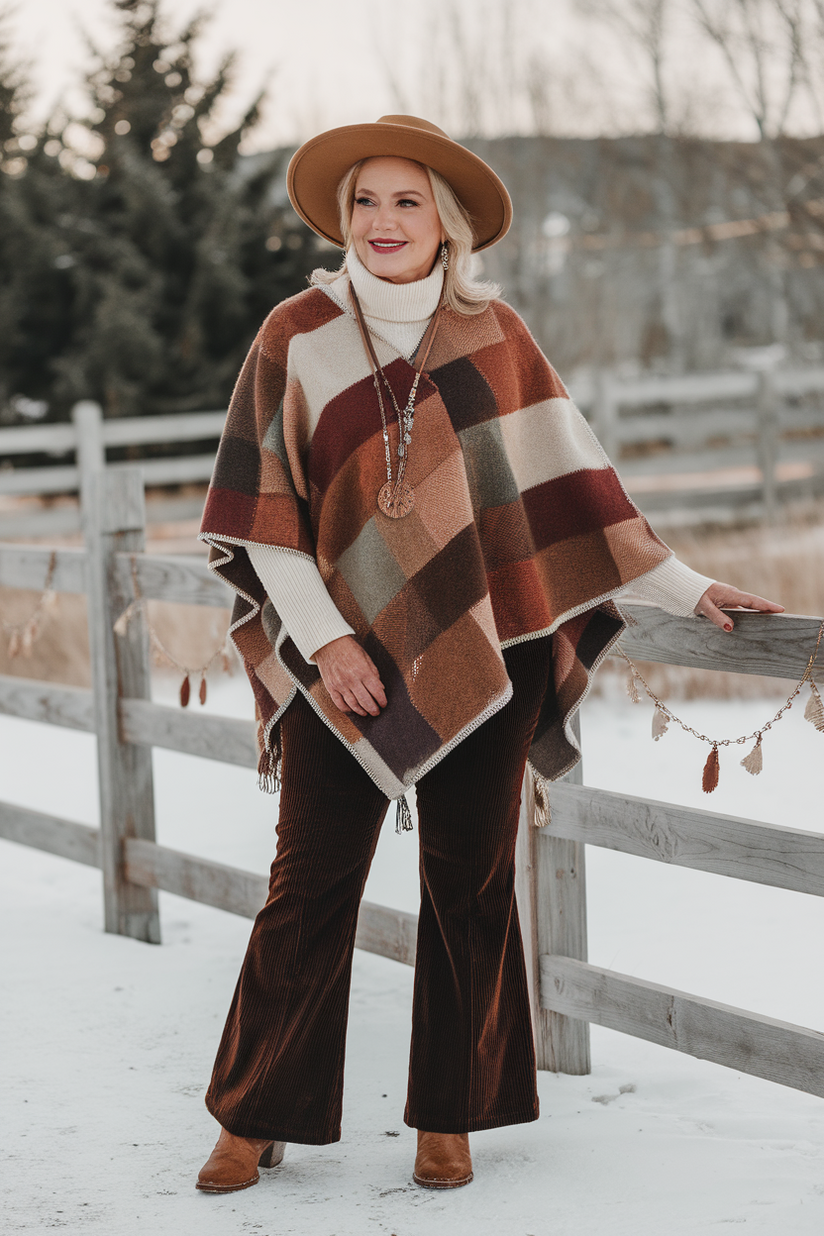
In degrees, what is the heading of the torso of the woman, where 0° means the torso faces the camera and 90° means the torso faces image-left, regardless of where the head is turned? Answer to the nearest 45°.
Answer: approximately 0°

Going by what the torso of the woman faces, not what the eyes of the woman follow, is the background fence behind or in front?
behind

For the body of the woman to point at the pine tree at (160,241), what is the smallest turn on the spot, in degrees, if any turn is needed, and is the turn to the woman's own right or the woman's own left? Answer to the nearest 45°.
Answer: approximately 180°

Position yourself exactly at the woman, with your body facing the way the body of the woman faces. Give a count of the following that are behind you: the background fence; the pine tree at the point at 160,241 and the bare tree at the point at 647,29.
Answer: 3

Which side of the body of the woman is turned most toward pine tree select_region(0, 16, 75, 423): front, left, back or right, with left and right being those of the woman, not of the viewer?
back

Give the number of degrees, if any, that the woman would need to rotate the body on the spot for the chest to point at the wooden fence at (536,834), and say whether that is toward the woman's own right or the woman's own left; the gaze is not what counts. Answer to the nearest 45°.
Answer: approximately 180°

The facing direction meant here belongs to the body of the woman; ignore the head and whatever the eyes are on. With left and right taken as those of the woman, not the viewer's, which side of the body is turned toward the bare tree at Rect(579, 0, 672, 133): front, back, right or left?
back

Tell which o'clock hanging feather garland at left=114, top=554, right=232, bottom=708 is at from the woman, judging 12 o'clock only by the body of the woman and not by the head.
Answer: The hanging feather garland is roughly at 5 o'clock from the woman.
